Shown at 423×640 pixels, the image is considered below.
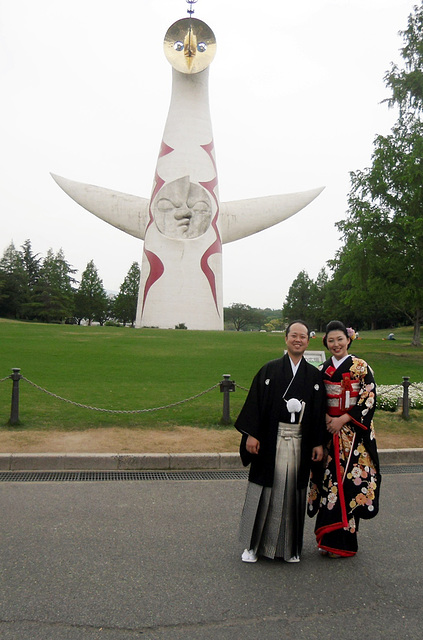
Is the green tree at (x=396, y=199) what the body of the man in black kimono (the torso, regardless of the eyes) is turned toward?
no

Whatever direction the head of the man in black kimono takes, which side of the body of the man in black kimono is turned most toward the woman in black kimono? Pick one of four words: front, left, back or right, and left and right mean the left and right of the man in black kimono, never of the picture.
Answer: left

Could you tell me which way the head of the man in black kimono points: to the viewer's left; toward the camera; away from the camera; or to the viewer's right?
toward the camera

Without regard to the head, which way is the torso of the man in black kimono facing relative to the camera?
toward the camera

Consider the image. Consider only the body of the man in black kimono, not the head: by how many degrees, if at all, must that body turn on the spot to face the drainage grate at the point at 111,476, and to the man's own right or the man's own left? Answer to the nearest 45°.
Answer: approximately 135° to the man's own right

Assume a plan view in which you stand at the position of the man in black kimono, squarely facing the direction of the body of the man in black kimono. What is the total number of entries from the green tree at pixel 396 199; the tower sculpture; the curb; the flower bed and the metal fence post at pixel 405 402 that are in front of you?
0

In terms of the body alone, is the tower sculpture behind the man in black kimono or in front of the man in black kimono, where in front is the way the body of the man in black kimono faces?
behind

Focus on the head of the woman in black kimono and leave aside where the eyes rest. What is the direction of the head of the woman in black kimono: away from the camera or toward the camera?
toward the camera

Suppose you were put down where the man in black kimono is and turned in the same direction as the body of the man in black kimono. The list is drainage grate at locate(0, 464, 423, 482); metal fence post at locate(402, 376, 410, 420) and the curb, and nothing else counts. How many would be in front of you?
0

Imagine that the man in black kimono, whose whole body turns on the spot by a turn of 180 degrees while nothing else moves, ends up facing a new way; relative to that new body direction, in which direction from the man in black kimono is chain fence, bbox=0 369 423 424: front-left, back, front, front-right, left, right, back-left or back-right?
front

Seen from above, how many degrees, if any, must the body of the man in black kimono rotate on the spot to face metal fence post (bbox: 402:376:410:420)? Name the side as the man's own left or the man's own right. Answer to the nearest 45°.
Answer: approximately 180°

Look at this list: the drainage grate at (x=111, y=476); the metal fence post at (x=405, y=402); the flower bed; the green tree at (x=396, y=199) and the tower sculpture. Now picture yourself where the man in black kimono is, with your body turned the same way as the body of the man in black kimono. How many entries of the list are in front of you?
0
